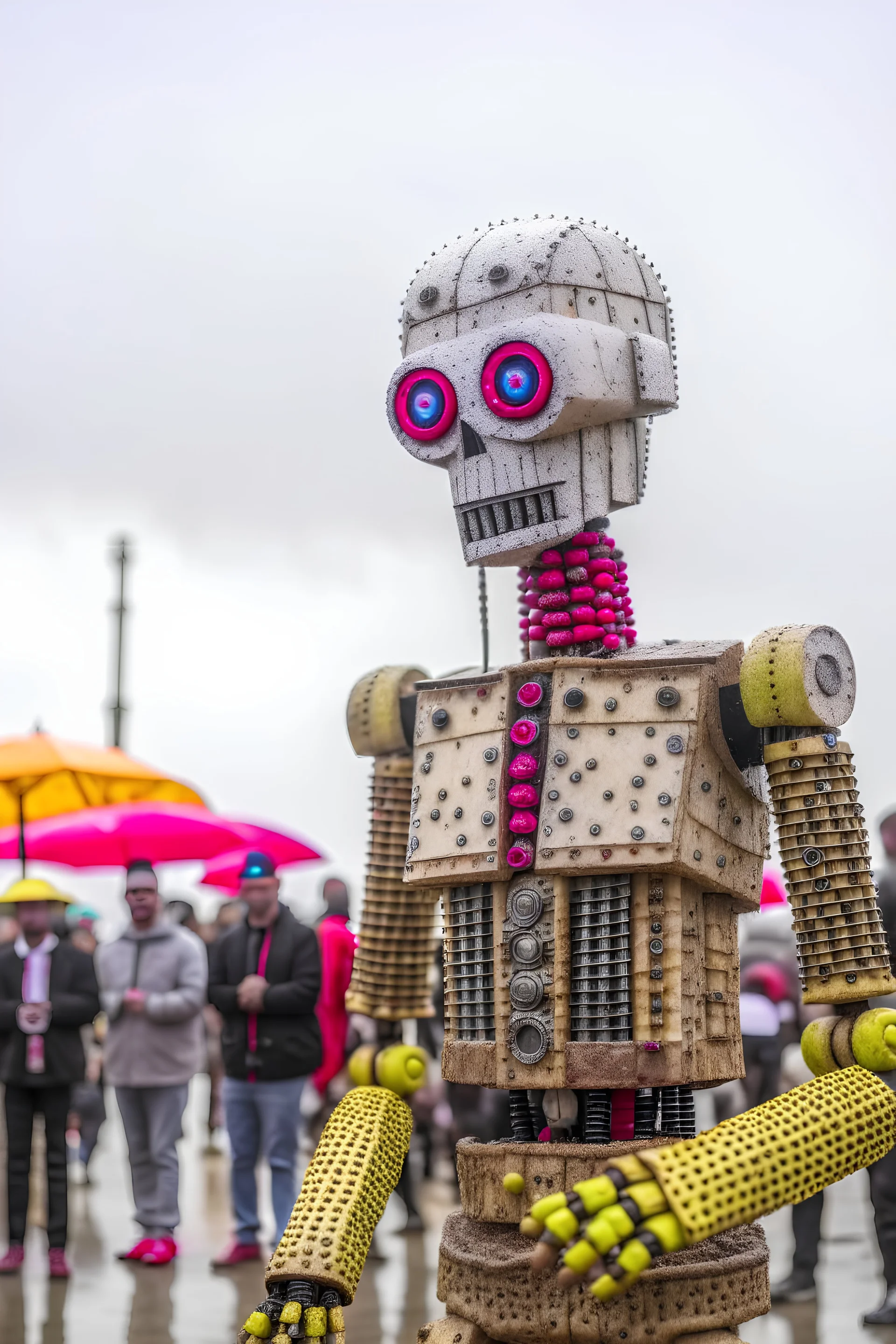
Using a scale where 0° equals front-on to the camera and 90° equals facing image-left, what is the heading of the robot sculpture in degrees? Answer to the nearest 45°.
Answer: approximately 45°

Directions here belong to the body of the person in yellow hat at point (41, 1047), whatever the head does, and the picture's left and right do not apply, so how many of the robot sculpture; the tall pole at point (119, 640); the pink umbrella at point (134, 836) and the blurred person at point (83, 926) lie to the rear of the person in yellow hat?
3

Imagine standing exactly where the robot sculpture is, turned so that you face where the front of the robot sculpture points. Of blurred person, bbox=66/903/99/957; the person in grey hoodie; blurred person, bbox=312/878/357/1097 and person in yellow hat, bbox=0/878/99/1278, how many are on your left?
0

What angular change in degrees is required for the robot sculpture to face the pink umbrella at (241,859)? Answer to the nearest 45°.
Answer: approximately 135° to its right

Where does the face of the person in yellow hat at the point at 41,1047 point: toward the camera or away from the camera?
toward the camera

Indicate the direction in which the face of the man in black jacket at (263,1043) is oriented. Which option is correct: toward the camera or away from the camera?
toward the camera

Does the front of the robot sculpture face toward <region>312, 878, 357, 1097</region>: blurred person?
no

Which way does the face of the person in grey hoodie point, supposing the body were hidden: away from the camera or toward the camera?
toward the camera

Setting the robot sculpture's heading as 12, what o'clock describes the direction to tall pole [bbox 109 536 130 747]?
The tall pole is roughly at 4 o'clock from the robot sculpture.

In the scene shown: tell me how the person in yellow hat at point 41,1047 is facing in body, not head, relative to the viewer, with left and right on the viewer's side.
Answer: facing the viewer

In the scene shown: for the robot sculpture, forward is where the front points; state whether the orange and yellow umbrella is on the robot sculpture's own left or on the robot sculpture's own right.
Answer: on the robot sculpture's own right

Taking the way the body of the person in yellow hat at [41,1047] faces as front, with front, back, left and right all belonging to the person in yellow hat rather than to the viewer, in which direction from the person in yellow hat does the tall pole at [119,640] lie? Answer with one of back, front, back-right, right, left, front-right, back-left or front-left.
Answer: back

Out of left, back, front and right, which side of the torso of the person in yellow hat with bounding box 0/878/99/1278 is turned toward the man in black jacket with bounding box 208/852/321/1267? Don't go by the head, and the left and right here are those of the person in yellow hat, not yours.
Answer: left

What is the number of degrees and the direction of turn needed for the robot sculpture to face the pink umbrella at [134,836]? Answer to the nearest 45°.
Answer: approximately 90° to its right

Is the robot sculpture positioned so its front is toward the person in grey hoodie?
no

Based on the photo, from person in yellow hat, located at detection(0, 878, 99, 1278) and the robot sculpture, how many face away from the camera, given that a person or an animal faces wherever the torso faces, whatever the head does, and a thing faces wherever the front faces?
0
